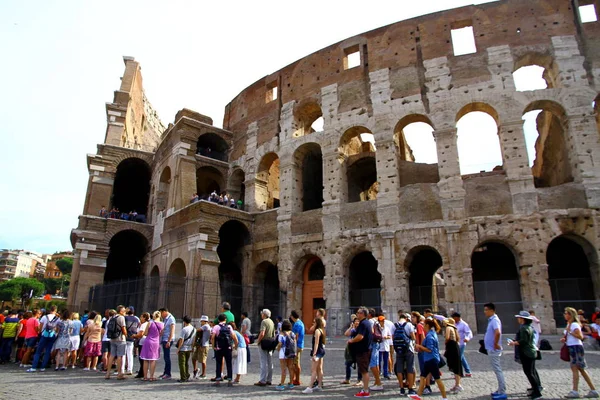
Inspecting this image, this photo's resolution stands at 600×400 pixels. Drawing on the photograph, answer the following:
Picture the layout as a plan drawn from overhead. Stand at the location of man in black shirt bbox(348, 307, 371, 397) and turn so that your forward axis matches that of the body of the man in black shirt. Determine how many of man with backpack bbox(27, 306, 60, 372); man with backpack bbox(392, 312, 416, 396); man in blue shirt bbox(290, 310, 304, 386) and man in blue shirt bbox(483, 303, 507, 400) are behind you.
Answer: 2

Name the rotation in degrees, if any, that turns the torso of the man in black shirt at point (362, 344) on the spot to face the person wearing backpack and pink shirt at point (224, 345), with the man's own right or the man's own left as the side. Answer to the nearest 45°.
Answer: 0° — they already face them

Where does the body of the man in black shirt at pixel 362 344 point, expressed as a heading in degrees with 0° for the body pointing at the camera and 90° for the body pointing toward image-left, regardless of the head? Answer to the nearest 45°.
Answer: approximately 90°

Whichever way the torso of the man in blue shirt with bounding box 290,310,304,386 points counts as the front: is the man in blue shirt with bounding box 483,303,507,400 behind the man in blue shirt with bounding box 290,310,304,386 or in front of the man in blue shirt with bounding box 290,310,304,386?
behind

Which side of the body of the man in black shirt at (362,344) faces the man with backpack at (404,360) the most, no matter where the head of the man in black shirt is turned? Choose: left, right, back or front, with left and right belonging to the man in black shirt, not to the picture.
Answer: back

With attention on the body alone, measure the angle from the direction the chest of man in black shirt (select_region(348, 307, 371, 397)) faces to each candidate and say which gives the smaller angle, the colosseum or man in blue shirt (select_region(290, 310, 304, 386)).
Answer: the man in blue shirt
